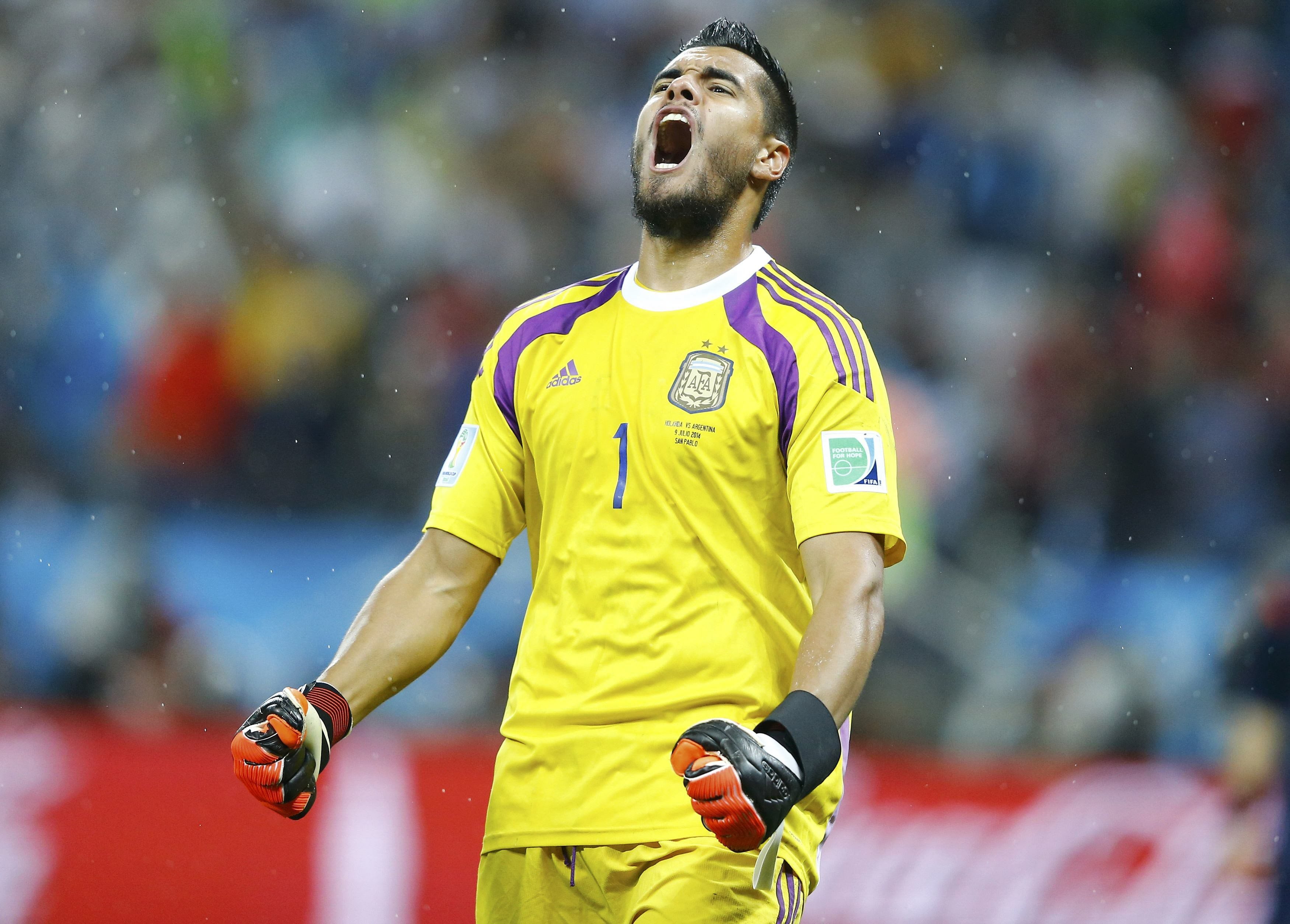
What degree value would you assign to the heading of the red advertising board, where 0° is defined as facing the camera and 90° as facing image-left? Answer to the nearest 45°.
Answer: approximately 0°

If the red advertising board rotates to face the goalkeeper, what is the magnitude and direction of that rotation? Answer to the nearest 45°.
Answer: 0° — it already faces them
